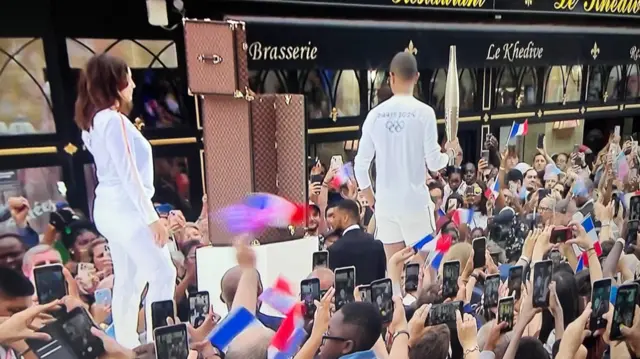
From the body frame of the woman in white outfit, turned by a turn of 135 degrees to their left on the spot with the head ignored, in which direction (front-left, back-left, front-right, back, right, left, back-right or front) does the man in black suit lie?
back-right

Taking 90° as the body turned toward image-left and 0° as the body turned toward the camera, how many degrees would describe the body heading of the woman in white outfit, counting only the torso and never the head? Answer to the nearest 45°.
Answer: approximately 270°

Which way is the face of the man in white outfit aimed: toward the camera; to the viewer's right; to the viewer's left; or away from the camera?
away from the camera
